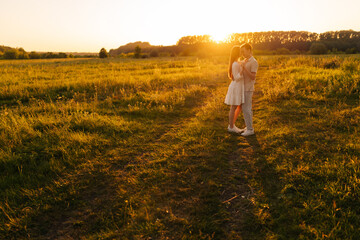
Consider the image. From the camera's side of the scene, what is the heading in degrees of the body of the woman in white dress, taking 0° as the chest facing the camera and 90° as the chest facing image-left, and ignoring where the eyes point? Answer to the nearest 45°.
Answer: approximately 270°
